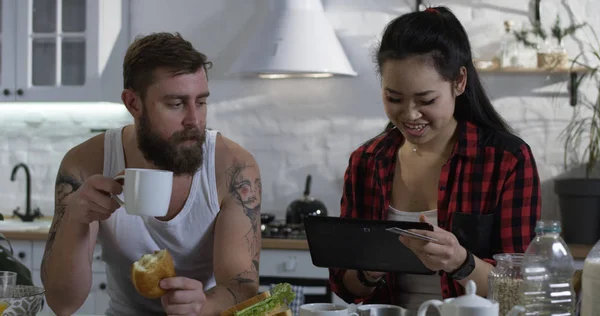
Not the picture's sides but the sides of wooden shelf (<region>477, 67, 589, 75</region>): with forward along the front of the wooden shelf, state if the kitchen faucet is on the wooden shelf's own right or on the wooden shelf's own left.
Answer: on the wooden shelf's own right

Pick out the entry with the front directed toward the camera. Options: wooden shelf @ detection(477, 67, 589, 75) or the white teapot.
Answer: the wooden shelf

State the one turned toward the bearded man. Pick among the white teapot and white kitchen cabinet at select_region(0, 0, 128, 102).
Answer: the white kitchen cabinet

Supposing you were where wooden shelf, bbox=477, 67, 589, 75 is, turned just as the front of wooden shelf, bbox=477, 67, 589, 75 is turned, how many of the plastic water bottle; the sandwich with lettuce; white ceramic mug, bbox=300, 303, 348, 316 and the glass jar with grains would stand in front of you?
4

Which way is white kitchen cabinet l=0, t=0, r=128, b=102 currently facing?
toward the camera

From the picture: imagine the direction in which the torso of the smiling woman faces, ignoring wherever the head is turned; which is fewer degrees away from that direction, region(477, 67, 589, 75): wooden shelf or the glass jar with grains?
the glass jar with grains

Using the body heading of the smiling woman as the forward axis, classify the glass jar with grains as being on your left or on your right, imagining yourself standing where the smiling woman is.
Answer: on your left

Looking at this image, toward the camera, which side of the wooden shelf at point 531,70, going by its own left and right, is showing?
front

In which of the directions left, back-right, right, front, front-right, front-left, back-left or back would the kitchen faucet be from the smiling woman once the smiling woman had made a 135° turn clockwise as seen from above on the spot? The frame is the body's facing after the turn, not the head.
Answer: front-left

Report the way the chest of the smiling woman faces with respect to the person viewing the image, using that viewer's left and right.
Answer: facing the viewer and to the left of the viewer

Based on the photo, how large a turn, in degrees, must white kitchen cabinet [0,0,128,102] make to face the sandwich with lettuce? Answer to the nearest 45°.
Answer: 0° — it already faces it

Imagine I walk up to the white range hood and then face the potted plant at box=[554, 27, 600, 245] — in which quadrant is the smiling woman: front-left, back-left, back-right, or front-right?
front-right

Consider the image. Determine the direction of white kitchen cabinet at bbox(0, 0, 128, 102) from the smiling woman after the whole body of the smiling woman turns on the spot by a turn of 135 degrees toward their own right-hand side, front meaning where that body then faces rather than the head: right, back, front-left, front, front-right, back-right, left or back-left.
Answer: front-left

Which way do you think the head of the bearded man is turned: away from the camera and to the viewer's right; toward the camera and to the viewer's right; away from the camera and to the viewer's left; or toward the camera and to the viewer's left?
toward the camera and to the viewer's right

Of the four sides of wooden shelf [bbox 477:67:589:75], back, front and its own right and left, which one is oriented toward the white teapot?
front

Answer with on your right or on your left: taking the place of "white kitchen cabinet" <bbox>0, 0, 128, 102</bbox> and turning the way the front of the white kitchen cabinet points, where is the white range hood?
on your left

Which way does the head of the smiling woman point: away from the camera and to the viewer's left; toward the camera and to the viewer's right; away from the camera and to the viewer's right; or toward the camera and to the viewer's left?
toward the camera and to the viewer's left
